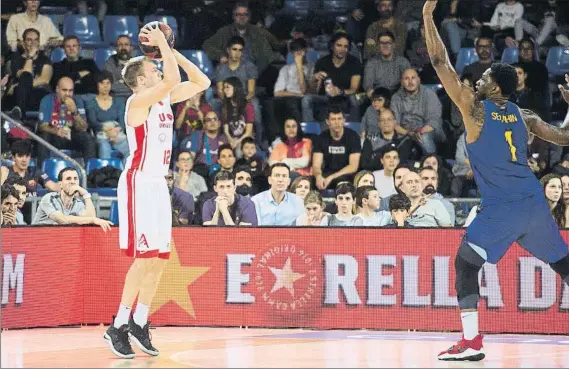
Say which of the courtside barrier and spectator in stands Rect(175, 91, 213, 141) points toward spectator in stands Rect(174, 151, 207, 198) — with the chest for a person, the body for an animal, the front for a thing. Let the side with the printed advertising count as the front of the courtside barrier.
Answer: spectator in stands Rect(175, 91, 213, 141)

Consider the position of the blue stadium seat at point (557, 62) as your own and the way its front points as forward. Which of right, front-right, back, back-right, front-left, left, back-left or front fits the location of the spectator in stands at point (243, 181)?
front-right

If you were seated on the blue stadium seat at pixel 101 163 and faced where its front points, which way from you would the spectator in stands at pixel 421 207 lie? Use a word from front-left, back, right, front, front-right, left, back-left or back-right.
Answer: front-left

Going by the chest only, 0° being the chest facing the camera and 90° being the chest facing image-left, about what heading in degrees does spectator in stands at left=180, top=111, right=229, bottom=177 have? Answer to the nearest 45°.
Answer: approximately 0°

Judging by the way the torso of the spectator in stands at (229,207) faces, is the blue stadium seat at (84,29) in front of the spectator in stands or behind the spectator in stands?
behind

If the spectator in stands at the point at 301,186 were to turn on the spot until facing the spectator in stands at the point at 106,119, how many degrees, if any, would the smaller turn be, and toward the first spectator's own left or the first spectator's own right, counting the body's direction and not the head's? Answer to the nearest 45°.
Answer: approximately 135° to the first spectator's own right

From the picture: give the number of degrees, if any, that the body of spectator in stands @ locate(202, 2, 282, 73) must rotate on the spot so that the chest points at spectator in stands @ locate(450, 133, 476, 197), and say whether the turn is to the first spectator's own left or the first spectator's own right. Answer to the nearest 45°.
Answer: approximately 45° to the first spectator's own left

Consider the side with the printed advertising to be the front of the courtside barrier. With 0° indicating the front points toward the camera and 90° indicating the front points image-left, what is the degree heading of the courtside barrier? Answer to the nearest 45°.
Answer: approximately 0°

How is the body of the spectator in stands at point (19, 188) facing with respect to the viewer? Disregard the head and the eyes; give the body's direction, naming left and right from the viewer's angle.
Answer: facing the viewer and to the right of the viewer

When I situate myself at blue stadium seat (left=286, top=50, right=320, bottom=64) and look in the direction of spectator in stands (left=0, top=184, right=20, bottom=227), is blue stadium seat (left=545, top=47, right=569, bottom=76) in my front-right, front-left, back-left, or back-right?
back-left
